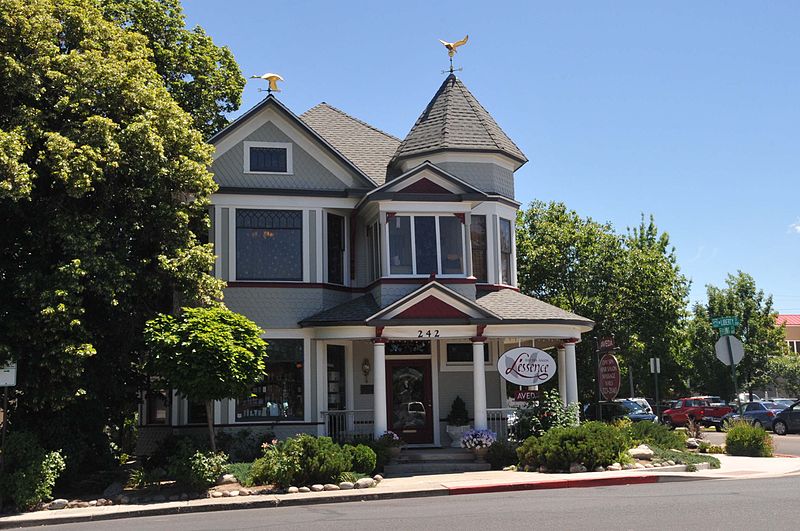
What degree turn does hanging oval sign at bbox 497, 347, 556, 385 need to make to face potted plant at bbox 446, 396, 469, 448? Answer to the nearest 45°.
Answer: approximately 135° to its right

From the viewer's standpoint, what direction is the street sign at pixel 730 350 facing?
away from the camera

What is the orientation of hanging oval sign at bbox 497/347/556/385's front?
toward the camera

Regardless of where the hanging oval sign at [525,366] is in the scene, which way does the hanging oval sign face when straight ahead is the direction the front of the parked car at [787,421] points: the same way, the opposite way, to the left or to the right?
to the left

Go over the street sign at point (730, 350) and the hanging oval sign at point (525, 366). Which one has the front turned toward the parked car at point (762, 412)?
the street sign

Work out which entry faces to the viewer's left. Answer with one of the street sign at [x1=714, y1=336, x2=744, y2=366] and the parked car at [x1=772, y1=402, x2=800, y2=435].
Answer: the parked car

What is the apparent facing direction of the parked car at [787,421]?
to the viewer's left

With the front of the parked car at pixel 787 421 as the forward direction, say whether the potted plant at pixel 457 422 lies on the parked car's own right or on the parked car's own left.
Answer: on the parked car's own left

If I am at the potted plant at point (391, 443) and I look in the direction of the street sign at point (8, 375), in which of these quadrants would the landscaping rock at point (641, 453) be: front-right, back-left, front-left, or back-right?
back-left

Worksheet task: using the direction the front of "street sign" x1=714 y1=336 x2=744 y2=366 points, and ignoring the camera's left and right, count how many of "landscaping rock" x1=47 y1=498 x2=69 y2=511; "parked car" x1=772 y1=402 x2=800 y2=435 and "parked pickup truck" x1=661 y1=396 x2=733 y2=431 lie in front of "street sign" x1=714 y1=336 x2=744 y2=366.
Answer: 2
